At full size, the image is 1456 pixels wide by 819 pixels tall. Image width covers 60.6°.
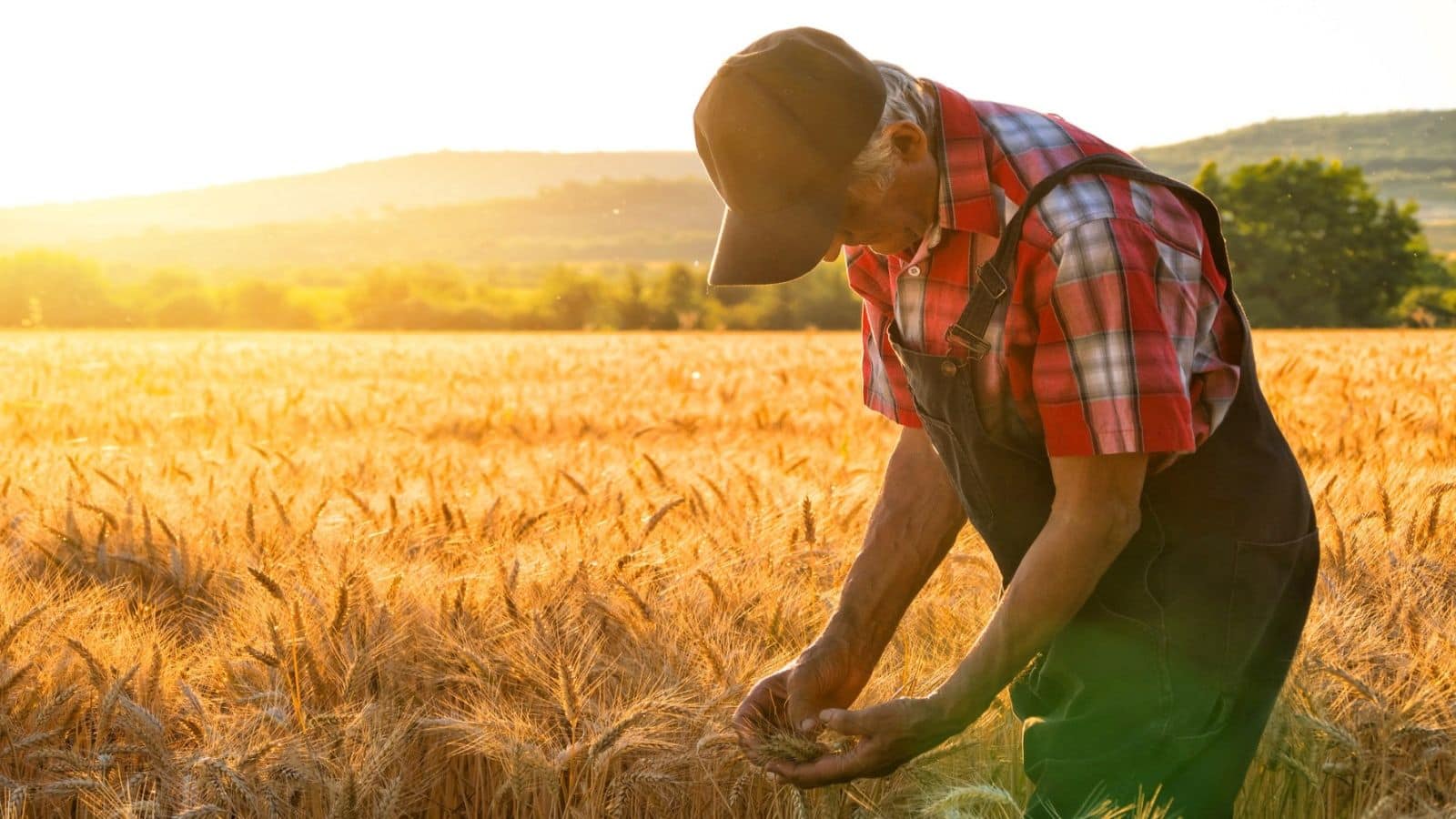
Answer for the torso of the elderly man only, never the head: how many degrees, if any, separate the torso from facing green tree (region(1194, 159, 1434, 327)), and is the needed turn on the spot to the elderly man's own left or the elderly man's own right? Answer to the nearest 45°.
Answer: approximately 135° to the elderly man's own right

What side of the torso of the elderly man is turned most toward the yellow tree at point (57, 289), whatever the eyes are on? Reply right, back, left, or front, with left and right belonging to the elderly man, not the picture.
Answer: right

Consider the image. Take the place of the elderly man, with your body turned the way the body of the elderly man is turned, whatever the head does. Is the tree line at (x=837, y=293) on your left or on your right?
on your right

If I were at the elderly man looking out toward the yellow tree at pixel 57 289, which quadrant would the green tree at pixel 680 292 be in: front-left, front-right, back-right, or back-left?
front-right

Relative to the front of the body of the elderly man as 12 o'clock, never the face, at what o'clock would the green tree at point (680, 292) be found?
The green tree is roughly at 4 o'clock from the elderly man.

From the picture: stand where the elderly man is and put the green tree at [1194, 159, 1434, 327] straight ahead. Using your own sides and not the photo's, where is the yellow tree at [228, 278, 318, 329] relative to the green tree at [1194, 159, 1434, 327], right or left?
left

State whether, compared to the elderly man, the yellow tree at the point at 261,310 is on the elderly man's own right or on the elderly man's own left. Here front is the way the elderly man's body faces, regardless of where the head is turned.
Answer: on the elderly man's own right
